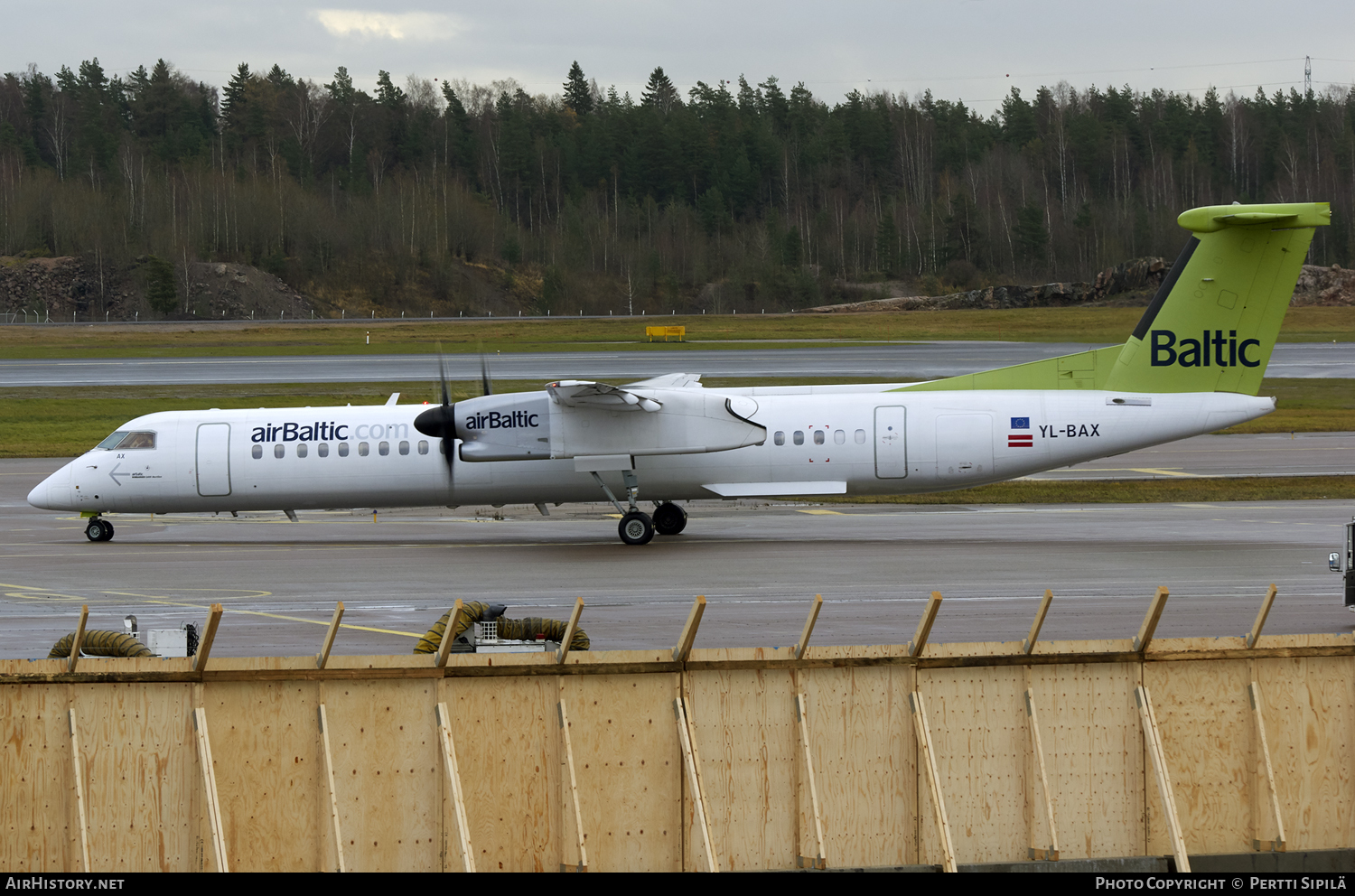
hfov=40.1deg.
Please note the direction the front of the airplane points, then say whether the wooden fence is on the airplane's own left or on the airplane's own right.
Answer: on the airplane's own left

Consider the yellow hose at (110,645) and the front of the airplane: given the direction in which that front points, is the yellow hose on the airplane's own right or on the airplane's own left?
on the airplane's own left

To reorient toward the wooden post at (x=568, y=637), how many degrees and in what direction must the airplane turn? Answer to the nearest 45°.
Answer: approximately 90° to its left

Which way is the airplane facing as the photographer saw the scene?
facing to the left of the viewer
